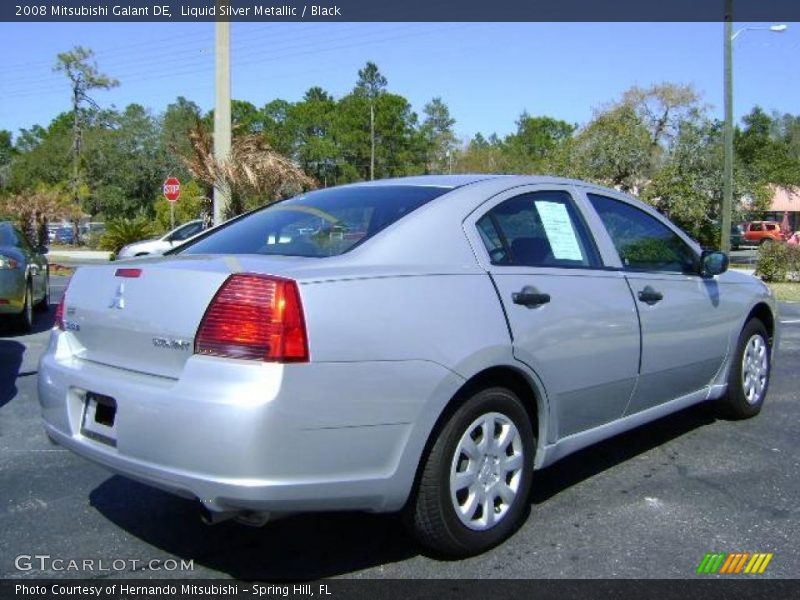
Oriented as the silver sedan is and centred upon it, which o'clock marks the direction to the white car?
The white car is roughly at 10 o'clock from the silver sedan.

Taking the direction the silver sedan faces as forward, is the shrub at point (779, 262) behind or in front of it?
in front

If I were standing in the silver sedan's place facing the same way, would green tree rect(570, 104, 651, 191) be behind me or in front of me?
in front

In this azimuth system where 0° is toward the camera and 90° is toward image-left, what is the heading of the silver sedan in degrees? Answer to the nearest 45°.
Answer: approximately 225°

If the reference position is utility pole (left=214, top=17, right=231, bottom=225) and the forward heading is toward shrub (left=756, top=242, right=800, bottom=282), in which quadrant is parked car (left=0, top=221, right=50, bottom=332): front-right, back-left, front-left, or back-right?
back-right

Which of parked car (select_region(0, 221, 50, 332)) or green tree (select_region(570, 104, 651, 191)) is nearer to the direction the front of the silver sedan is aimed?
the green tree

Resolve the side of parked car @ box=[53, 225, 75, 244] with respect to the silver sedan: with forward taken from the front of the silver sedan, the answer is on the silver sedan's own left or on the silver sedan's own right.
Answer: on the silver sedan's own left

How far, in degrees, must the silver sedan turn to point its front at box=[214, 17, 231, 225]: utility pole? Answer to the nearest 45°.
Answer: approximately 45° to its left
